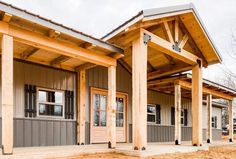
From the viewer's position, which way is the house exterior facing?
facing the viewer and to the right of the viewer
